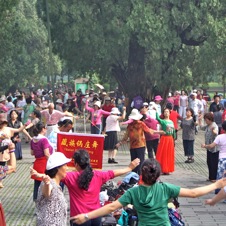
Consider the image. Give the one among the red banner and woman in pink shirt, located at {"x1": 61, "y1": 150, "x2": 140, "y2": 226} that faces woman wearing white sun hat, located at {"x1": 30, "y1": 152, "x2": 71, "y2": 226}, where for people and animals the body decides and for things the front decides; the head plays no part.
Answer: the red banner

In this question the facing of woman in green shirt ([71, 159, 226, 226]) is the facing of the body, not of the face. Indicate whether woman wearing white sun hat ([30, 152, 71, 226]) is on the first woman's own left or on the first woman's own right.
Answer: on the first woman's own left

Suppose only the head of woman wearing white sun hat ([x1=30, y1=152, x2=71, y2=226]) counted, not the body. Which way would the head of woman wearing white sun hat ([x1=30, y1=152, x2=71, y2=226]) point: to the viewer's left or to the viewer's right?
to the viewer's right

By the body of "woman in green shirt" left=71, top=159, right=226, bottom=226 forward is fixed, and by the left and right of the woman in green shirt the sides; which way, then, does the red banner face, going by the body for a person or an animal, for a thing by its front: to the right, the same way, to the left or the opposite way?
the opposite way

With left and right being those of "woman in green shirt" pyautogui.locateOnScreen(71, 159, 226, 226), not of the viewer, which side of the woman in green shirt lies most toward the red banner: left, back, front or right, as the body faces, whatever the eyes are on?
front

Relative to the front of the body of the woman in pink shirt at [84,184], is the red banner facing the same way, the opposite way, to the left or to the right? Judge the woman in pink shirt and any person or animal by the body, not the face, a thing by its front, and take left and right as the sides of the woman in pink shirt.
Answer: the opposite way

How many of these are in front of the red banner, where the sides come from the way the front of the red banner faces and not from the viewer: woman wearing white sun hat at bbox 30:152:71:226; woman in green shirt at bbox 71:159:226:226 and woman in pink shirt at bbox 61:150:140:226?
3

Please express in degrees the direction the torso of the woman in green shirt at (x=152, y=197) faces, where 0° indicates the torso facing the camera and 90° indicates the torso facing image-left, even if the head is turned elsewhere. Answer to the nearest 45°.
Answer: approximately 180°

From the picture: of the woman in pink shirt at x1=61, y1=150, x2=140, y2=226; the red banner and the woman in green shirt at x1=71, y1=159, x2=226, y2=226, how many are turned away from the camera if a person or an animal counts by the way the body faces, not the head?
2

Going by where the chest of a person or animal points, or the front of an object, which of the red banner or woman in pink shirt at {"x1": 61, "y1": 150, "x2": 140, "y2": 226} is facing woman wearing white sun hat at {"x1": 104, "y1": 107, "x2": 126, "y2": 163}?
the woman in pink shirt

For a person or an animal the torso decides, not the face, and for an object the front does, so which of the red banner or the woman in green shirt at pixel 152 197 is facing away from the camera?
the woman in green shirt

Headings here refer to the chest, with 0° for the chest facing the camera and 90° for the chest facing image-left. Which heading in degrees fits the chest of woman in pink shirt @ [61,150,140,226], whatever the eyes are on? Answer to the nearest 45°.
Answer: approximately 180°

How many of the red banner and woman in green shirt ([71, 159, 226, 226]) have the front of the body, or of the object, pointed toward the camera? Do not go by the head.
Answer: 1

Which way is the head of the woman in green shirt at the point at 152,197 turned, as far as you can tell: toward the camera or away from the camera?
away from the camera
